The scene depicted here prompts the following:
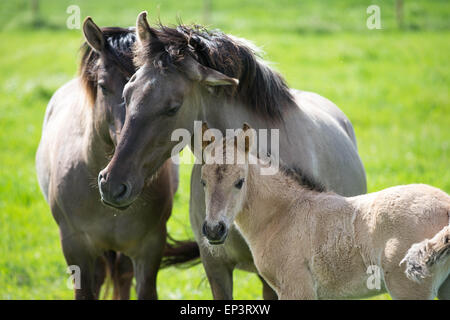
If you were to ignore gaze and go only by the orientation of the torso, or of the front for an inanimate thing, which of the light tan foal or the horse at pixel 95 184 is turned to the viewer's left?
the light tan foal

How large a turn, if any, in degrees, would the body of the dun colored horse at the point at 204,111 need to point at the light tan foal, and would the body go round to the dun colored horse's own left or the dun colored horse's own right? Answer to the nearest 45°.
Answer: approximately 90° to the dun colored horse's own left

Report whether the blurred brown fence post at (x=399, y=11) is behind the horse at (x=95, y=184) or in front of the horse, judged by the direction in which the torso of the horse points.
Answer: behind

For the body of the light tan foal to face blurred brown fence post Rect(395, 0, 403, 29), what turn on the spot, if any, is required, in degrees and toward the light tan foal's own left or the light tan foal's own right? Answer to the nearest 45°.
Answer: approximately 90° to the light tan foal's own right

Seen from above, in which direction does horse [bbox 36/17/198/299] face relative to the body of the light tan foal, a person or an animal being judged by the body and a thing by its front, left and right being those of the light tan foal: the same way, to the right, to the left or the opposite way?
to the left

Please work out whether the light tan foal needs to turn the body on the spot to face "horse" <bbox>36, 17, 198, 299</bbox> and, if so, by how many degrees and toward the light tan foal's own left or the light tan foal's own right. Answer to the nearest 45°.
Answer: approximately 45° to the light tan foal's own right

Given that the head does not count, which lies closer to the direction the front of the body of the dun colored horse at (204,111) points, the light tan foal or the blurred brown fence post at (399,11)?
the light tan foal

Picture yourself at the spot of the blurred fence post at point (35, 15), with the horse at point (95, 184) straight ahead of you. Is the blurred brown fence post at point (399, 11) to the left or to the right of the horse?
left

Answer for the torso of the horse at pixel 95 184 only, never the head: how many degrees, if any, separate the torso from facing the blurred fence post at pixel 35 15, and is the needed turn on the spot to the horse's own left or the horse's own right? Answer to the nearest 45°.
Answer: approximately 180°

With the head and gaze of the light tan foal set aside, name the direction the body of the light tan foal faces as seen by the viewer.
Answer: to the viewer's left

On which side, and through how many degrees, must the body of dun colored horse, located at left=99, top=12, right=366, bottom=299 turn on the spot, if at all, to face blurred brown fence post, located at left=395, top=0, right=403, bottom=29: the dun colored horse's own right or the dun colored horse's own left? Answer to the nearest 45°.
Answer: approximately 135° to the dun colored horse's own right

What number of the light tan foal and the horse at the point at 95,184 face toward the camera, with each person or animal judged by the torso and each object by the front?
1
